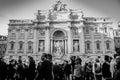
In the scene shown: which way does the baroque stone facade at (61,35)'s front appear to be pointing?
toward the camera

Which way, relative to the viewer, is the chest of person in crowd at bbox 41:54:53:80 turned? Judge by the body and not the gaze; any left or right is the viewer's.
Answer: facing away from the viewer

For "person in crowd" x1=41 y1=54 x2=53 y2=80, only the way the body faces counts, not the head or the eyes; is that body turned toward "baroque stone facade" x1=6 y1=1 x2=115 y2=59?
yes

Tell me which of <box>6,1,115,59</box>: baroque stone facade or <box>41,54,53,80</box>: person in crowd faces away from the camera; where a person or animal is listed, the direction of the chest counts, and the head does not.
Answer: the person in crowd

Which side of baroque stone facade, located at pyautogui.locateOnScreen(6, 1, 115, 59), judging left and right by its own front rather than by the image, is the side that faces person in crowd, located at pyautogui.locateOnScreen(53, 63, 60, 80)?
front

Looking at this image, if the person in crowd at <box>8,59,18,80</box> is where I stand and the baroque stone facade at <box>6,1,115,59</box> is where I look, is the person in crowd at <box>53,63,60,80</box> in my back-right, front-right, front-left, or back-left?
front-right

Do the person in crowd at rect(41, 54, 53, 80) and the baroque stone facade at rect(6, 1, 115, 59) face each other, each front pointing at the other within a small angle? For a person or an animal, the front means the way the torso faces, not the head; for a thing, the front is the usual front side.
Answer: yes

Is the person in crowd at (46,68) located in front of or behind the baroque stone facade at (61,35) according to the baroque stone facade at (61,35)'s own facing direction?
in front

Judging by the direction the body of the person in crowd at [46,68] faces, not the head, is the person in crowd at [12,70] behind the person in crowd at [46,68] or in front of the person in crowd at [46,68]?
in front

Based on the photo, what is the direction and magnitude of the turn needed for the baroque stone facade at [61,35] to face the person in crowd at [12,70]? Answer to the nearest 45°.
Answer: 0° — it already faces them

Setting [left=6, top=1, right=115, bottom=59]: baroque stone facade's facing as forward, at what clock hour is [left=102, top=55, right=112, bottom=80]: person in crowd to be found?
The person in crowd is roughly at 12 o'clock from the baroque stone facade.

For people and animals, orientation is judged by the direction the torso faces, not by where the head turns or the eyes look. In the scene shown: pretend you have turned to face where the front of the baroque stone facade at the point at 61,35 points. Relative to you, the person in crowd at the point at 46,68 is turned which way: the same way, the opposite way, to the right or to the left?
the opposite way
